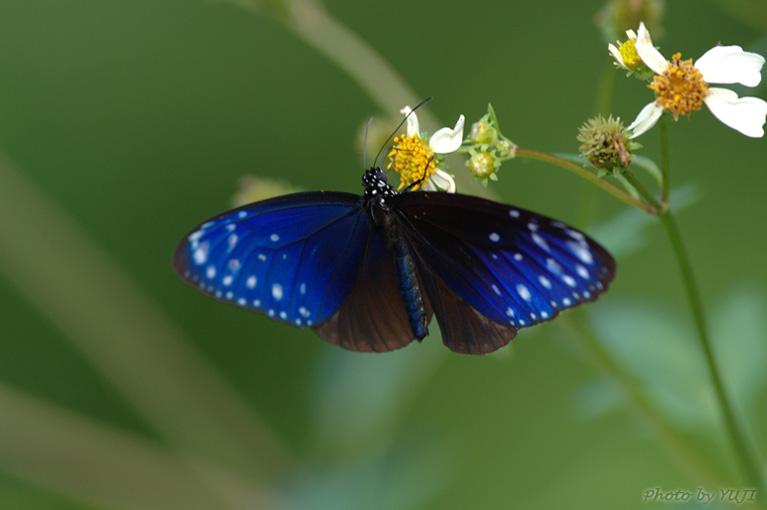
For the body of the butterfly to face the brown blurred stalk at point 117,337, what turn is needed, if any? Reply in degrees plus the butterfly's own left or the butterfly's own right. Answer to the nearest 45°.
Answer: approximately 45° to the butterfly's own left

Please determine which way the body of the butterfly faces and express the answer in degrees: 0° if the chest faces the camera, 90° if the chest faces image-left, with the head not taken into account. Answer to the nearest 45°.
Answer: approximately 180°

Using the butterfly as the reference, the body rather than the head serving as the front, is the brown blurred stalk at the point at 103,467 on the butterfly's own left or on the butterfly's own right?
on the butterfly's own left
